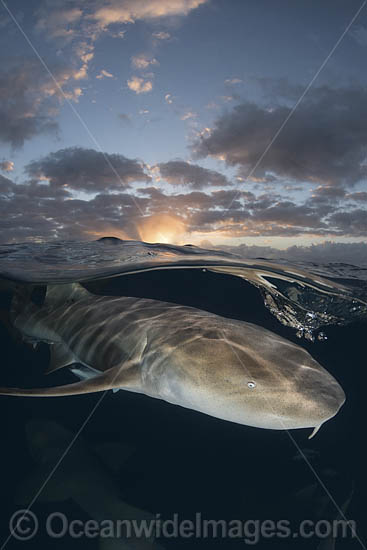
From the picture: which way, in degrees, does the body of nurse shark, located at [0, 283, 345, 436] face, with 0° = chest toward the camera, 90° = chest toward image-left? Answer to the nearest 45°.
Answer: approximately 315°
